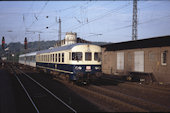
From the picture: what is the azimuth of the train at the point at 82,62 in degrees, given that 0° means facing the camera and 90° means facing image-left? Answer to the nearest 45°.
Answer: approximately 315°
